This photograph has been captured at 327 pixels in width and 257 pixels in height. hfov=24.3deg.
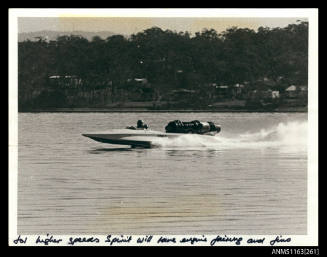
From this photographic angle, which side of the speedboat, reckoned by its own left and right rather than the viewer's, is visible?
left
